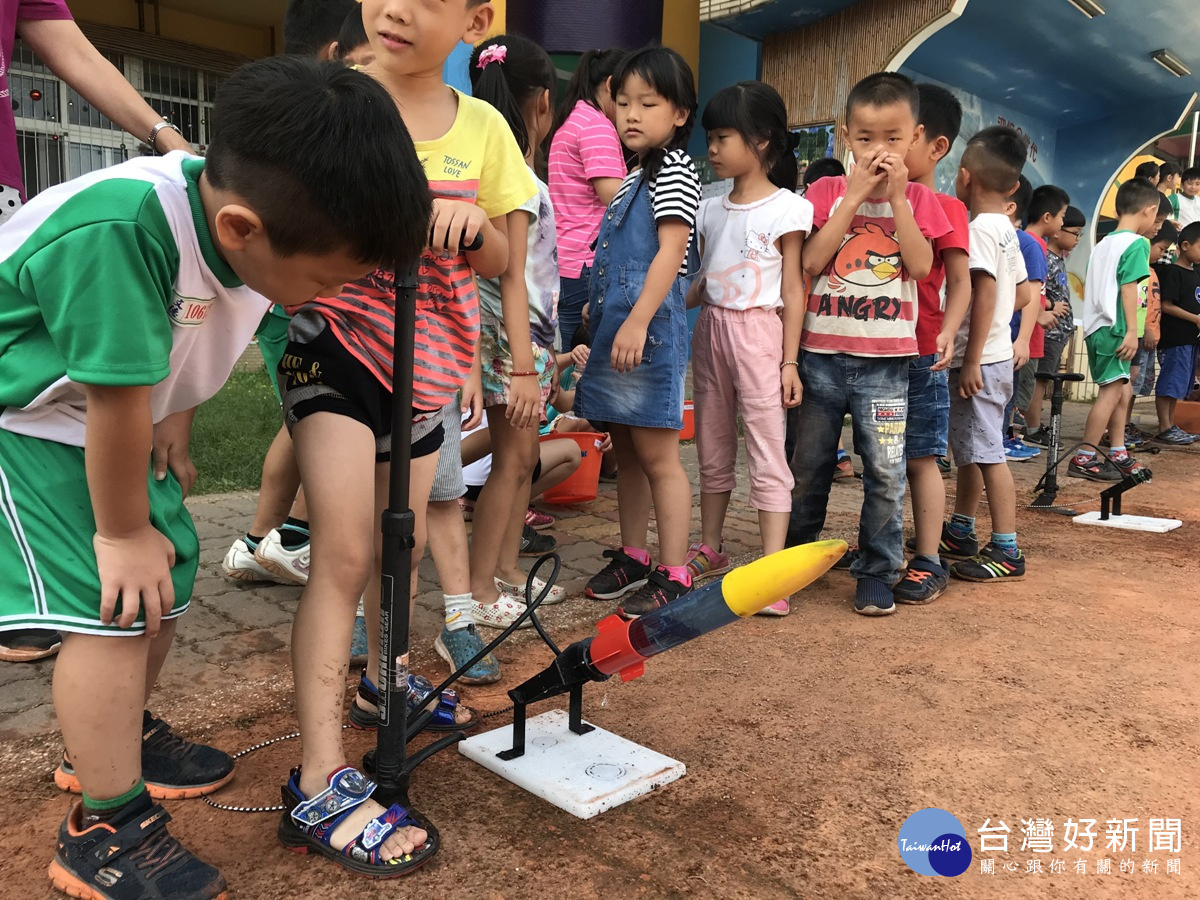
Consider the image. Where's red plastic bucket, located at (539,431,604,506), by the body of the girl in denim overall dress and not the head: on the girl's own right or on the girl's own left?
on the girl's own right

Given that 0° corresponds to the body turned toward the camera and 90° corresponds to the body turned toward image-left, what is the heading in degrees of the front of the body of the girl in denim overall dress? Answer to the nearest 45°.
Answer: approximately 45°

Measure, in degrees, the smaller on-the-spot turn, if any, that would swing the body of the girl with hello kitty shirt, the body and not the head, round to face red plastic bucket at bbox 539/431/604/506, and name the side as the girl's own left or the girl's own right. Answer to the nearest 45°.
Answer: approximately 90° to the girl's own right

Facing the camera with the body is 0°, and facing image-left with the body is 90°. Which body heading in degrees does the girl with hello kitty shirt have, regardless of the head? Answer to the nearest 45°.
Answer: approximately 45°
